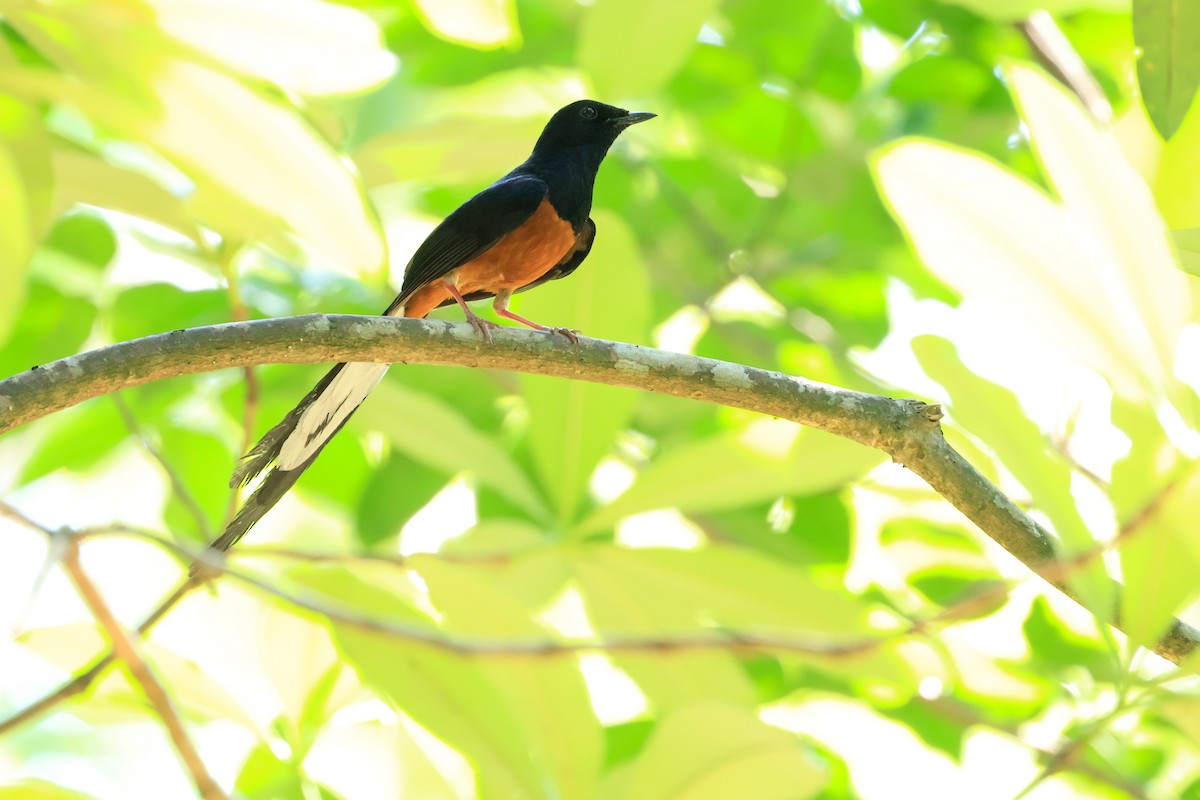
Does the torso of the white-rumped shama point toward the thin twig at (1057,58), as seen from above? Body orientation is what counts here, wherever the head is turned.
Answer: no

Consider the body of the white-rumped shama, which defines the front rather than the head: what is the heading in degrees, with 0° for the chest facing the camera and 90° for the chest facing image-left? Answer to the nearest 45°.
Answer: approximately 270°

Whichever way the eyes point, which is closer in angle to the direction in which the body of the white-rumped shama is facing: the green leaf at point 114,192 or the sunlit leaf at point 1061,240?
the sunlit leaf

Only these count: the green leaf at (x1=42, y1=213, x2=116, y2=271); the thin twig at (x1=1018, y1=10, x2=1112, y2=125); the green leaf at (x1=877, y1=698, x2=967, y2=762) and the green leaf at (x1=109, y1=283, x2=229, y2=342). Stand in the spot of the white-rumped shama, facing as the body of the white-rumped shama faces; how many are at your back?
2

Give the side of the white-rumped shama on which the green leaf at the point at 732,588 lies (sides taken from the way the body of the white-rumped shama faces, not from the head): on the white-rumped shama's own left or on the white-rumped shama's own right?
on the white-rumped shama's own left

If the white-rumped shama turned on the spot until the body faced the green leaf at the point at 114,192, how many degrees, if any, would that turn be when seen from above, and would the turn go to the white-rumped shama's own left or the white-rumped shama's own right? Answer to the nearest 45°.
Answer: approximately 135° to the white-rumped shama's own right

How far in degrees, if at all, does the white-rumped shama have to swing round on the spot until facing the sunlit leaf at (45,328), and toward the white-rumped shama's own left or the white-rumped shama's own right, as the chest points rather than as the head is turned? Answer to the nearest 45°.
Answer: approximately 180°
